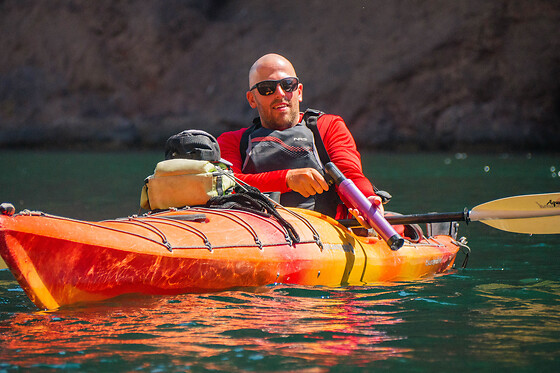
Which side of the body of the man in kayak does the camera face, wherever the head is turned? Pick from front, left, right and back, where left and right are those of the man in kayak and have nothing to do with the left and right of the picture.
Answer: front

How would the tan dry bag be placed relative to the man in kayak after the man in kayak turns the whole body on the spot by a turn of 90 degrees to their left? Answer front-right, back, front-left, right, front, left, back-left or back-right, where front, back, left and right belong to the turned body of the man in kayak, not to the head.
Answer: back-right

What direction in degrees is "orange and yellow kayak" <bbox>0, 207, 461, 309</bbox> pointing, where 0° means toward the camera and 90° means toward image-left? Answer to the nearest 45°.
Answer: approximately 45°
